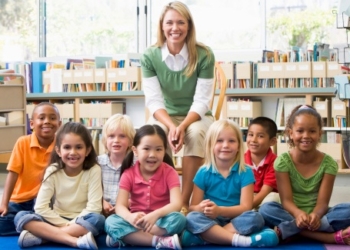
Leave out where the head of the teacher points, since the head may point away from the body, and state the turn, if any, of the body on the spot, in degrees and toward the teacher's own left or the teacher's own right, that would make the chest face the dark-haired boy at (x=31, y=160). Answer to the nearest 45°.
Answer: approximately 90° to the teacher's own right

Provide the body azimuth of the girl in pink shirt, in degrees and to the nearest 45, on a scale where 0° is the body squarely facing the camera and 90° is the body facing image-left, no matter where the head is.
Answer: approximately 0°

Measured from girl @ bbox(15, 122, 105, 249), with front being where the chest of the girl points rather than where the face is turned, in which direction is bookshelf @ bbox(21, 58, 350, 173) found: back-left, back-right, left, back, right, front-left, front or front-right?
back-left

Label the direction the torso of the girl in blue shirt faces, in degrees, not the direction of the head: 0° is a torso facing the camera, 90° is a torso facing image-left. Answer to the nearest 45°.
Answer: approximately 0°
